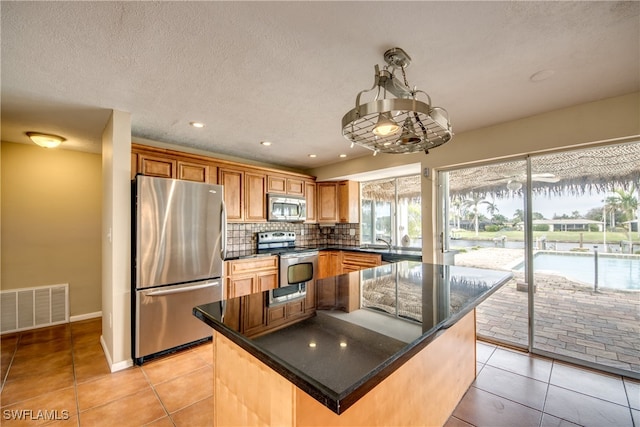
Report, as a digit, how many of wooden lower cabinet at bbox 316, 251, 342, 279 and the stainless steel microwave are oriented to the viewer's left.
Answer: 0

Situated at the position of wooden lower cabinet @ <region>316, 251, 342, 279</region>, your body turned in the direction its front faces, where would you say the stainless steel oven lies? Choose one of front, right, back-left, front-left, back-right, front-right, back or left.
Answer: right

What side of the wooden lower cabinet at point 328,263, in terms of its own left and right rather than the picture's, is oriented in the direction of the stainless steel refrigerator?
right
